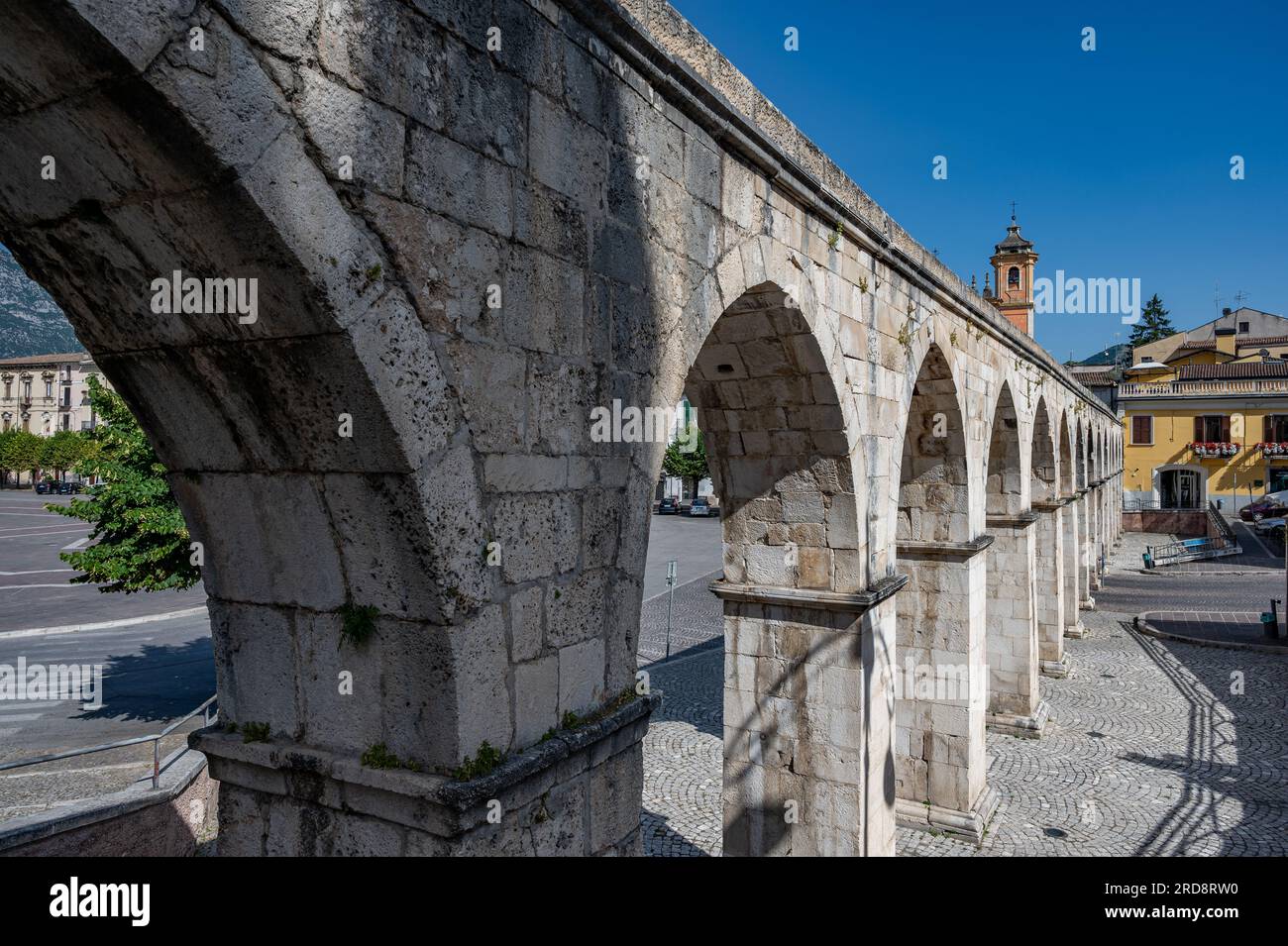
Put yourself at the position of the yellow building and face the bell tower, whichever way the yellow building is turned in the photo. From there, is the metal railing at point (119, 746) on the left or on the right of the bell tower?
left

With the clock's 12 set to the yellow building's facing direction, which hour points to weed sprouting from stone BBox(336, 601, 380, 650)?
The weed sprouting from stone is roughly at 12 o'clock from the yellow building.

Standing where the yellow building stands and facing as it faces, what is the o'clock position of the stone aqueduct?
The stone aqueduct is roughly at 12 o'clock from the yellow building.

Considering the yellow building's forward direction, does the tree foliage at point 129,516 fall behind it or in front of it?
in front

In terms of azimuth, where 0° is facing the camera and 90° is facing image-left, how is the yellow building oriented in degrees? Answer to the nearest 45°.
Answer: approximately 0°
